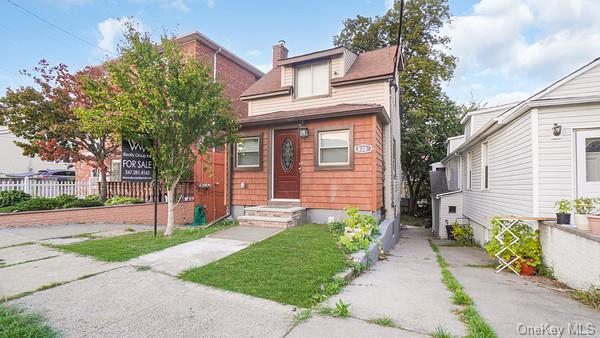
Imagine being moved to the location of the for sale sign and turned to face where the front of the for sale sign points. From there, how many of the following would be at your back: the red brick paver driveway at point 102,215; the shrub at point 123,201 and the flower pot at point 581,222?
2

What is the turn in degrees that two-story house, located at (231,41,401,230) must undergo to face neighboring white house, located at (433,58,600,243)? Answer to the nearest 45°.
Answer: approximately 45° to its left

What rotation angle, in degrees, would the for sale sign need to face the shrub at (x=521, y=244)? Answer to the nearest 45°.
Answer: approximately 45° to its left

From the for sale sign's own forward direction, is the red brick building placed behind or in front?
behind

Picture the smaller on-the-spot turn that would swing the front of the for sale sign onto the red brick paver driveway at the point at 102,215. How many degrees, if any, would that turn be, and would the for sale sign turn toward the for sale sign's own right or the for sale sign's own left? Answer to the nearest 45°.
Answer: approximately 180°

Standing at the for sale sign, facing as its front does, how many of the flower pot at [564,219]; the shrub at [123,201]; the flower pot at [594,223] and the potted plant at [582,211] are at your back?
1

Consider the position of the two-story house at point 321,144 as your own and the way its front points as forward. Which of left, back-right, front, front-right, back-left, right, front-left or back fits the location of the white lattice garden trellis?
front-left

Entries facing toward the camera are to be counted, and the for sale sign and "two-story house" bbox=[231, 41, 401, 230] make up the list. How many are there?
2

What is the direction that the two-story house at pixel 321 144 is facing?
toward the camera

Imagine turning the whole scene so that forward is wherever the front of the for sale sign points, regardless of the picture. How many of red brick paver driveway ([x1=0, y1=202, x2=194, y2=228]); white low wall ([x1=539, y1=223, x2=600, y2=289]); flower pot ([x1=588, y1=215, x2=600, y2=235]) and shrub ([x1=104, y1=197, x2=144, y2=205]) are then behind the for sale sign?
2

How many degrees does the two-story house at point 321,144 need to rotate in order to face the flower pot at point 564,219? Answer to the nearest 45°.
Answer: approximately 45° to its left

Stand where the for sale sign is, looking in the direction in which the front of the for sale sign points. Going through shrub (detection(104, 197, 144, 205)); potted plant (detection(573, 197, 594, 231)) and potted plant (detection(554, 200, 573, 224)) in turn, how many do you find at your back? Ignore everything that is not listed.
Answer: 1

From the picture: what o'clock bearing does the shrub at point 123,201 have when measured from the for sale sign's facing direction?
The shrub is roughly at 6 o'clock from the for sale sign.
